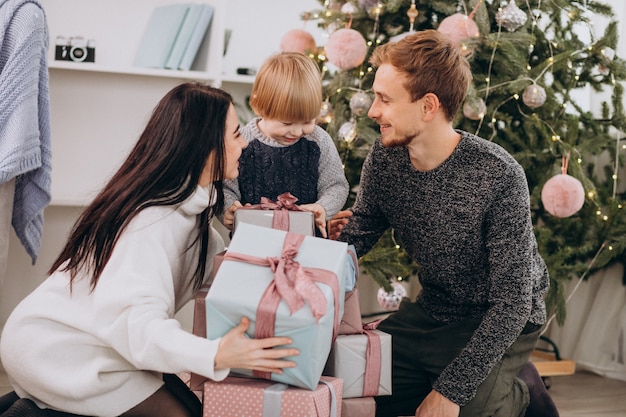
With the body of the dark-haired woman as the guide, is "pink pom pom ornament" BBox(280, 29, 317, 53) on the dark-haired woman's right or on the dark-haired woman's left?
on the dark-haired woman's left

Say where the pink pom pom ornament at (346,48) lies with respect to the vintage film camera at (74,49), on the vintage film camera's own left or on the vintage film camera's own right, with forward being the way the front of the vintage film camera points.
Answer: on the vintage film camera's own left

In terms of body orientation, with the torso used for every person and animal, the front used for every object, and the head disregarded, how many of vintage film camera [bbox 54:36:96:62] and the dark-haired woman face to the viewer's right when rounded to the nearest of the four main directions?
1

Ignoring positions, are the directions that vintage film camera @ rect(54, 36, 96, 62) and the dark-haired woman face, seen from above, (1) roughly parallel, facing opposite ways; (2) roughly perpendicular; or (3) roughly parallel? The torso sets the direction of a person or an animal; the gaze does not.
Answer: roughly perpendicular

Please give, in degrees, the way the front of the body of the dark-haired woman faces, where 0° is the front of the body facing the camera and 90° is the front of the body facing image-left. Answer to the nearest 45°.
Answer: approximately 270°

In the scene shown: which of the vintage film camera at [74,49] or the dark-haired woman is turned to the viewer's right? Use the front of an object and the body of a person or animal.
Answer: the dark-haired woman

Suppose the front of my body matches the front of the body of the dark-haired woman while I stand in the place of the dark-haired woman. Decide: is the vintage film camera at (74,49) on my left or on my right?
on my left

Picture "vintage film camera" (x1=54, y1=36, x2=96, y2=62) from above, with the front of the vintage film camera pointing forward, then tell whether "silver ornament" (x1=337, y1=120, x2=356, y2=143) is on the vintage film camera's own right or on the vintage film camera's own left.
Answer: on the vintage film camera's own left

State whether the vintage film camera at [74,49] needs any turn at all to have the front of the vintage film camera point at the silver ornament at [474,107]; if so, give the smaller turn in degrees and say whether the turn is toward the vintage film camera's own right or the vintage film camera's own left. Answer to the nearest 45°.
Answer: approximately 45° to the vintage film camera's own left

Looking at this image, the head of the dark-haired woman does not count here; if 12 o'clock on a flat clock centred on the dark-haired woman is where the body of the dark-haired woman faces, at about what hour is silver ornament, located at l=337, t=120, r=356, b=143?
The silver ornament is roughly at 10 o'clock from the dark-haired woman.

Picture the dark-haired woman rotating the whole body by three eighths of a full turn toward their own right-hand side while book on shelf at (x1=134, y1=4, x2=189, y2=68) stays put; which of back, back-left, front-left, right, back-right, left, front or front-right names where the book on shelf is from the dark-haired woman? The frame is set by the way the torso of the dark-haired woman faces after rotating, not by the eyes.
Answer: back-right

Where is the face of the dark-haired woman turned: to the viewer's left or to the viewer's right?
to the viewer's right
